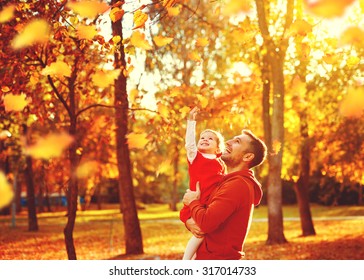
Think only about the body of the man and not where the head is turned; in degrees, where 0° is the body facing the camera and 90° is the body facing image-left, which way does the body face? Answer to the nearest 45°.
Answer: approximately 90°

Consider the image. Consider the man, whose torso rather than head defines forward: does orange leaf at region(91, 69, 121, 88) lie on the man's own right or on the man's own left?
on the man's own right

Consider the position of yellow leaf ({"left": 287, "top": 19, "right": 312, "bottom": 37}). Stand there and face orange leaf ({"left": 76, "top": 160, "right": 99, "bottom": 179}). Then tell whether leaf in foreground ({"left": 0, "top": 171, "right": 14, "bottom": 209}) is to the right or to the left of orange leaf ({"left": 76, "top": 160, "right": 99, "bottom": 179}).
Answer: left

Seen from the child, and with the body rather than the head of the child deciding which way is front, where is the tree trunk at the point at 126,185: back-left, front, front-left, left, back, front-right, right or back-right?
back-right

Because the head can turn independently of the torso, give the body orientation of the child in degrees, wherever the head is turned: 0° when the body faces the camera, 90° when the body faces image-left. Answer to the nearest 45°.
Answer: approximately 45°

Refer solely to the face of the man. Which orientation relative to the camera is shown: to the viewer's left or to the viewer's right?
to the viewer's left

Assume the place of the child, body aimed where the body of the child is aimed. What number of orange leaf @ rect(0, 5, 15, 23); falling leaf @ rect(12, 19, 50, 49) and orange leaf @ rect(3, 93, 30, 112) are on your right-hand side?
3
